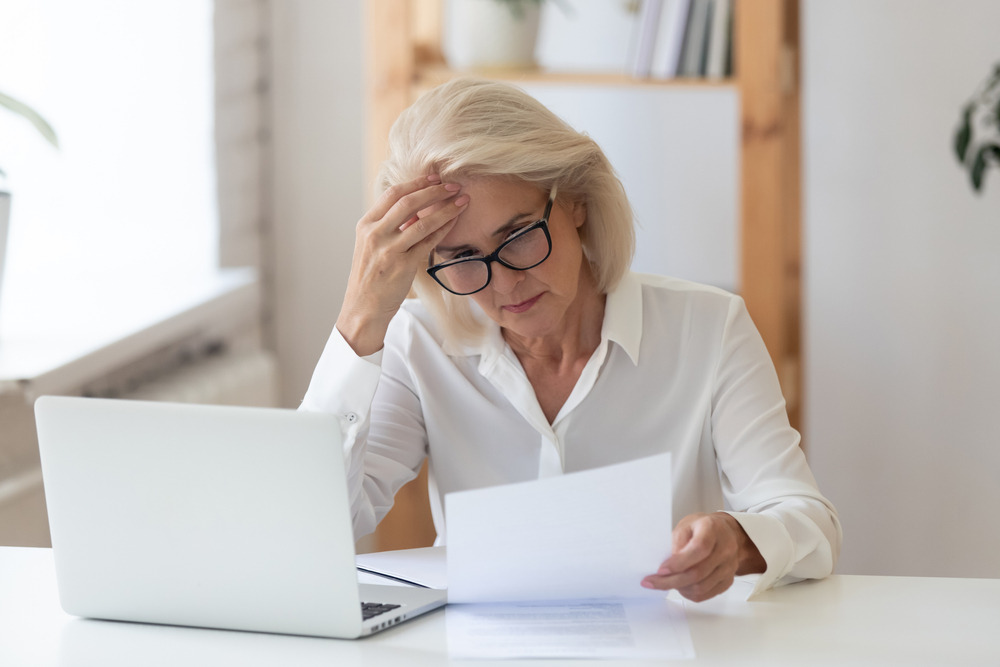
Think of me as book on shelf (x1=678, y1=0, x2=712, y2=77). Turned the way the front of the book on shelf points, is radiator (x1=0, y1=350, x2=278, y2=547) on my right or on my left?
on my right

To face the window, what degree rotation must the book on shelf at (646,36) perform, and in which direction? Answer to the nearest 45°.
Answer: approximately 90° to its right

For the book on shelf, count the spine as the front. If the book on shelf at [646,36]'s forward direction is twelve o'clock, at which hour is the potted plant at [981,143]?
The potted plant is roughly at 9 o'clock from the book on shelf.

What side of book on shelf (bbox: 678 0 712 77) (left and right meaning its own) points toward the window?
right

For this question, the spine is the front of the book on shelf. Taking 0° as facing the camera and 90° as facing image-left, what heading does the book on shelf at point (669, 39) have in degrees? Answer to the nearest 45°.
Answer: approximately 0°

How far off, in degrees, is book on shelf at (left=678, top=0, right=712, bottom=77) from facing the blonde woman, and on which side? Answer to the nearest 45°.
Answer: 0° — it already faces them

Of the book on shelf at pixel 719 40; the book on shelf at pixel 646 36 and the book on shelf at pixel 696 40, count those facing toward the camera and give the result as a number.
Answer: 3

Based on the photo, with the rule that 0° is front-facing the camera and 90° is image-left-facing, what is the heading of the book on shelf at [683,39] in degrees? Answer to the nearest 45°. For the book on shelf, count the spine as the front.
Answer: approximately 0°
